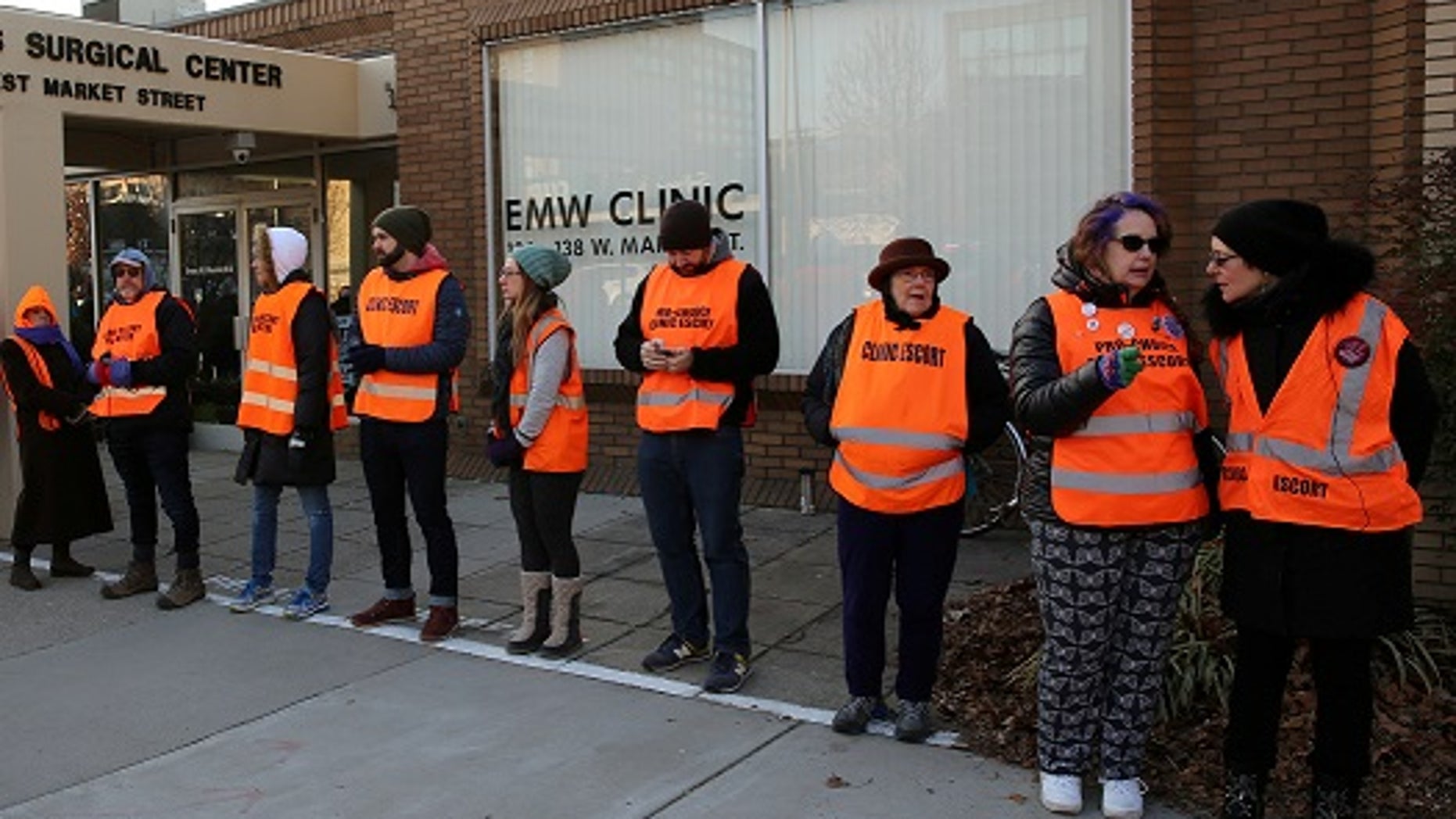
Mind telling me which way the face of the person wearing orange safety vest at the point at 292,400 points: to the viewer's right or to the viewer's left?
to the viewer's left

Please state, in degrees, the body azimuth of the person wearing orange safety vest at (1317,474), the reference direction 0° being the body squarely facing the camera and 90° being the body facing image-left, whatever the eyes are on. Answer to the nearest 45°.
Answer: approximately 45°

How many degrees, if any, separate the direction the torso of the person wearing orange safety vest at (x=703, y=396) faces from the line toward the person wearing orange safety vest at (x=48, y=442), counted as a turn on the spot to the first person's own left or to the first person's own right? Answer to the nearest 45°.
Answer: approximately 90° to the first person's own right

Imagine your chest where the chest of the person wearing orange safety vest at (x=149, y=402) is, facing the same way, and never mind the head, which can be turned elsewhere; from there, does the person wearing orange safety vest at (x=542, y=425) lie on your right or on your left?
on your left

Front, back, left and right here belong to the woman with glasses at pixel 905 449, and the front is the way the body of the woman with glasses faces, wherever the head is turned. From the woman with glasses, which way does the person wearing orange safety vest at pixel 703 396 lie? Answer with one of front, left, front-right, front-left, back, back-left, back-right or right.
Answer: back-right

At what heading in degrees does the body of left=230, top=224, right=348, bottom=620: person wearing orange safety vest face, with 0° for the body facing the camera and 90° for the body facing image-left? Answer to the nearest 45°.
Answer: approximately 45°
